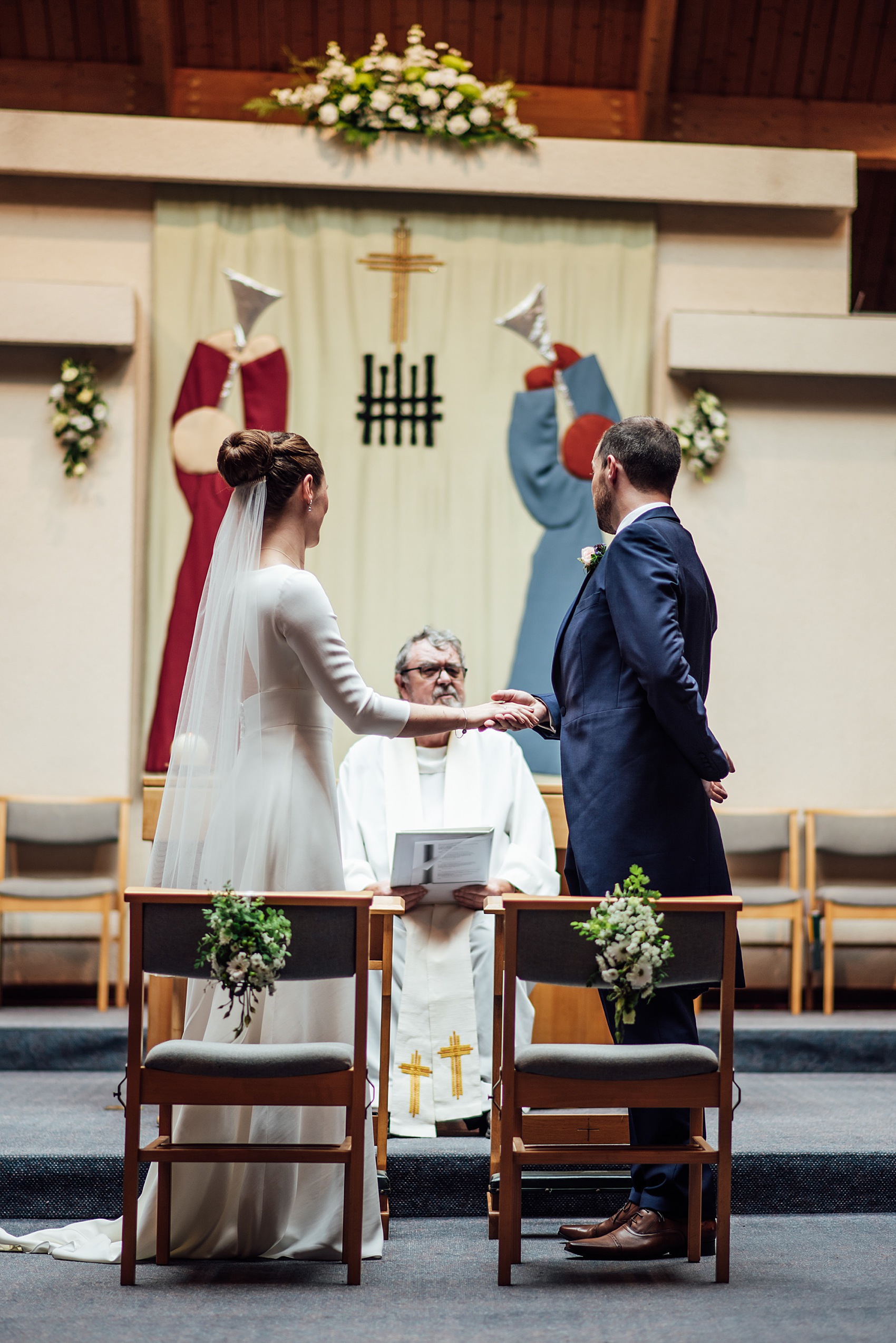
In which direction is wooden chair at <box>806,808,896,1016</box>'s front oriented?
toward the camera

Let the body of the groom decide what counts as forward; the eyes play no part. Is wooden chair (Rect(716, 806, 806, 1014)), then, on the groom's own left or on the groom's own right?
on the groom's own right

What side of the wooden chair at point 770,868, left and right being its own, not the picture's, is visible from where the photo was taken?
front

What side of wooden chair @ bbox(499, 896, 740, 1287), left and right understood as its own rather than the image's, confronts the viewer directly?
back

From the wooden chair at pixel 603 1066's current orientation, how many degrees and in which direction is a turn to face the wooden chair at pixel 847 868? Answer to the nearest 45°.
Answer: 0° — it already faces it

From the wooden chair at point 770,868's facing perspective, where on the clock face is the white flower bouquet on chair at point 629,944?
The white flower bouquet on chair is roughly at 12 o'clock from the wooden chair.

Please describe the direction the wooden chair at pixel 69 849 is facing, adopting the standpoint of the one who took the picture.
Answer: facing the viewer
